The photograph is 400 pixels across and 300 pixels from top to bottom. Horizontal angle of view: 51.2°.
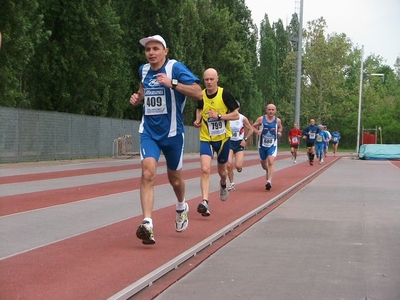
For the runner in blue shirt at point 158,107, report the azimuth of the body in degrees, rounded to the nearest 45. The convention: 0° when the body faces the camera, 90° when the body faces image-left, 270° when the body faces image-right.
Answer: approximately 45°

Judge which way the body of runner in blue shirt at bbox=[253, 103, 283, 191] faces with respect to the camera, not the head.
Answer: toward the camera

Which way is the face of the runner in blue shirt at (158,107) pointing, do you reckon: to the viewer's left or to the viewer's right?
to the viewer's left

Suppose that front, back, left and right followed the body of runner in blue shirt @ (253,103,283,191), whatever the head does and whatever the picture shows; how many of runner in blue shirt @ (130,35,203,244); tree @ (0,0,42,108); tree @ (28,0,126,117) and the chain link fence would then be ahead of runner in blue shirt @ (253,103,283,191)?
1

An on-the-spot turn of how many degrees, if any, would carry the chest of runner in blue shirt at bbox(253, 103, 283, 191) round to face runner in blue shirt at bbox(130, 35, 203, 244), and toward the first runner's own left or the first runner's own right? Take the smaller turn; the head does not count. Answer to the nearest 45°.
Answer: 0° — they already face them

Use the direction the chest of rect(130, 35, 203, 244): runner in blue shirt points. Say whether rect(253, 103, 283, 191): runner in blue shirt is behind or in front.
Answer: behind

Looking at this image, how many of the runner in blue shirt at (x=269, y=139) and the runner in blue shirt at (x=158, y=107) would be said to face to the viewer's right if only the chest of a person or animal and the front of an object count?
0

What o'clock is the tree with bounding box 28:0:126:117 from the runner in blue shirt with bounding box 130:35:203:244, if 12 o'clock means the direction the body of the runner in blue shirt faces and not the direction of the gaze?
The tree is roughly at 4 o'clock from the runner in blue shirt.
